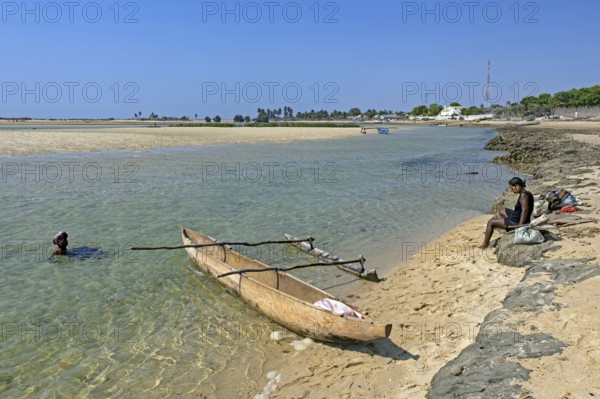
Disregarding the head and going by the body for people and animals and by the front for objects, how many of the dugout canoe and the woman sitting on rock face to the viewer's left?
1

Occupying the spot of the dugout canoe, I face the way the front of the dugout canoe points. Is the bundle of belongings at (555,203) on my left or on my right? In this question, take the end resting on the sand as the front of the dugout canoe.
on my left

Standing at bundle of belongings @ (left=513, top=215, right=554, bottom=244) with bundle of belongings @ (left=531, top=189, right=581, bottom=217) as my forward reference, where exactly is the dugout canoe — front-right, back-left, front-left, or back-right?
back-left

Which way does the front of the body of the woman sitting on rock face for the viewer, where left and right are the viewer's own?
facing to the left of the viewer

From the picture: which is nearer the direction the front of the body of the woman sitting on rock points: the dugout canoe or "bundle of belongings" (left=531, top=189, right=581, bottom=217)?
the dugout canoe

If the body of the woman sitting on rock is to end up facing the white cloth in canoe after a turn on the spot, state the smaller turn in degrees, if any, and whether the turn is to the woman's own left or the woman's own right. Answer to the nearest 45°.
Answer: approximately 45° to the woman's own left

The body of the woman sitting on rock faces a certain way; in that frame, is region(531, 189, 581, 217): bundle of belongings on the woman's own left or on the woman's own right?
on the woman's own right

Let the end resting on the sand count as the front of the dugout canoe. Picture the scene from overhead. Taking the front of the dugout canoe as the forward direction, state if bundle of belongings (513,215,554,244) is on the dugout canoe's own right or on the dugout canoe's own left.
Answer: on the dugout canoe's own left

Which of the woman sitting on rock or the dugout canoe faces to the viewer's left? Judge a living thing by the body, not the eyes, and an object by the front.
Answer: the woman sitting on rock
